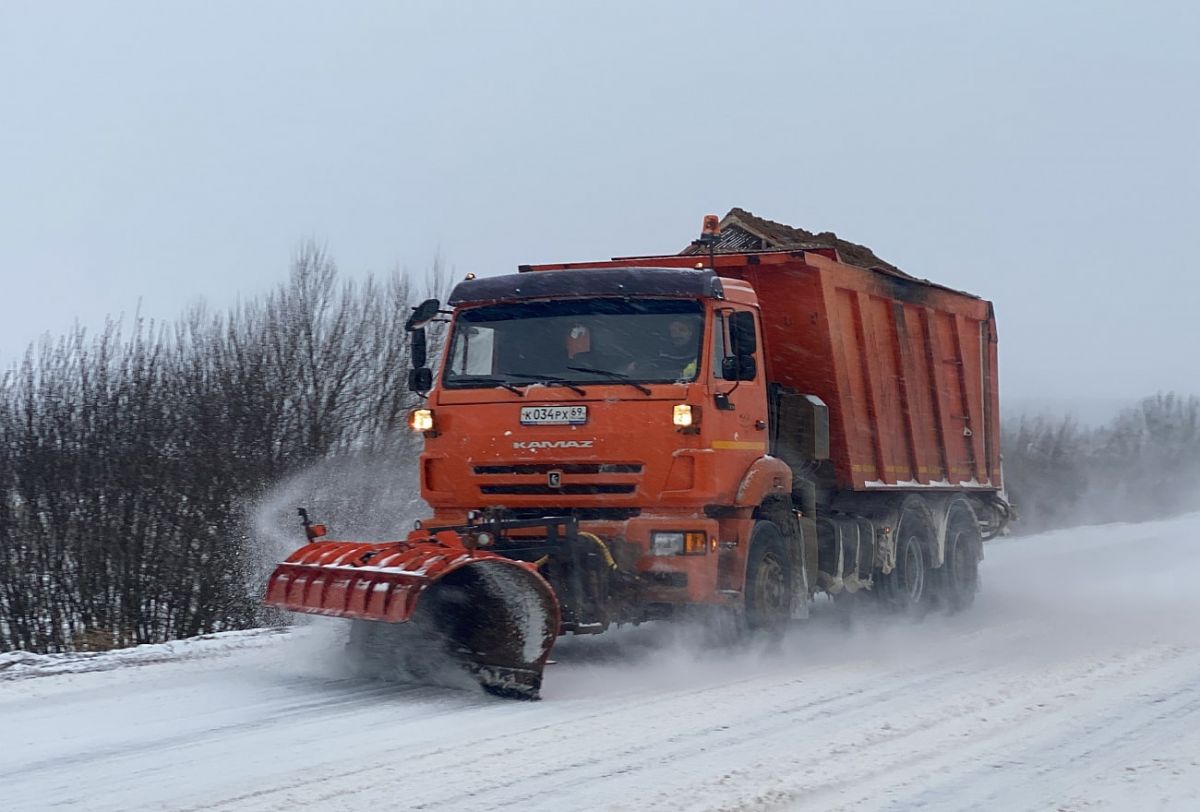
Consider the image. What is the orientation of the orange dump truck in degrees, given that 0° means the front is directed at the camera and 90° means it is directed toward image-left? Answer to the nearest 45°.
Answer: approximately 45°
